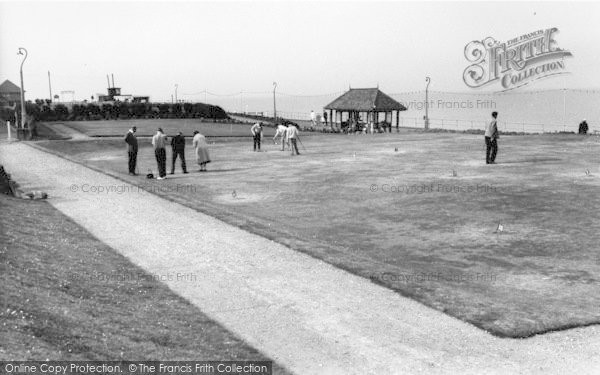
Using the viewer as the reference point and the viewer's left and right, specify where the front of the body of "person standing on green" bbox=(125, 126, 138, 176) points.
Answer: facing to the right of the viewer

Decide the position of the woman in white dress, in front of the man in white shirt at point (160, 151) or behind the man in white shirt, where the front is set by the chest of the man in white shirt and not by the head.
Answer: in front

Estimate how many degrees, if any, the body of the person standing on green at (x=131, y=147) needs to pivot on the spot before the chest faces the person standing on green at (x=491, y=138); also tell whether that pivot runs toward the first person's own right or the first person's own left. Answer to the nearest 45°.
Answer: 0° — they already face them

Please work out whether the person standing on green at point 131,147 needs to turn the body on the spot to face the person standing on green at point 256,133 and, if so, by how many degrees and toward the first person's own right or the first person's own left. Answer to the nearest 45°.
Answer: approximately 45° to the first person's own left

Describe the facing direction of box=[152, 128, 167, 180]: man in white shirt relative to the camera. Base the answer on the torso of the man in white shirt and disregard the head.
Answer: away from the camera

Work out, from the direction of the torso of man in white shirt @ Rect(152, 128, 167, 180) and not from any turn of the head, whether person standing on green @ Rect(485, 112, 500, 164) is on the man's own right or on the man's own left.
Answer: on the man's own right

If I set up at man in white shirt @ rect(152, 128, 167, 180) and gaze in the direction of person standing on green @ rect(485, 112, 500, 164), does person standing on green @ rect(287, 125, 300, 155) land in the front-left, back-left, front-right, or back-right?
front-left

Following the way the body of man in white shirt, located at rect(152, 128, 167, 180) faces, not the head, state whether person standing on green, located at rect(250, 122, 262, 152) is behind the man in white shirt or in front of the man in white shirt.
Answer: in front

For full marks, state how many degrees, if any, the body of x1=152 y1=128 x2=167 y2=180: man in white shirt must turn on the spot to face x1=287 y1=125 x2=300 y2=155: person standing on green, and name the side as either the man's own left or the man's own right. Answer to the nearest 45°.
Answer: approximately 45° to the man's own right
